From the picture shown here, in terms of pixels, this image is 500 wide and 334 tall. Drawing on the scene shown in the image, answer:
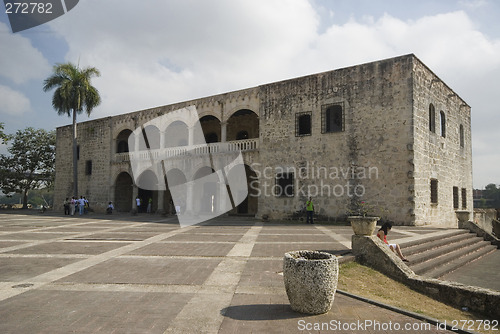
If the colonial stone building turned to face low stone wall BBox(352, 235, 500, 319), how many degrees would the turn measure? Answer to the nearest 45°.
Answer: approximately 45° to its left

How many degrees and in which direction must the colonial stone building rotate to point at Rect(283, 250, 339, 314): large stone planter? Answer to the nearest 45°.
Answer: approximately 45° to its left

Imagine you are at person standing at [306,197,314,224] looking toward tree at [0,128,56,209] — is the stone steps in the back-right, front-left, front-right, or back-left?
back-left

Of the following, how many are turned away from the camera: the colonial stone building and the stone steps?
0

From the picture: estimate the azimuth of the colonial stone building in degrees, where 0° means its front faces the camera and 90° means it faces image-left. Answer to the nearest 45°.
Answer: approximately 45°

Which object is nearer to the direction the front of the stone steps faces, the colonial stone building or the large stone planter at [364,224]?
the large stone planter
